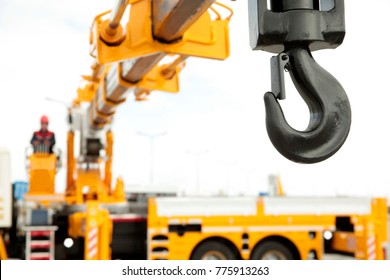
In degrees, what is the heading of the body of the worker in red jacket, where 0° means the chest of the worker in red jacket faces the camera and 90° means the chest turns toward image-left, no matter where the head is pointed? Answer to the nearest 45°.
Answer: approximately 0°
